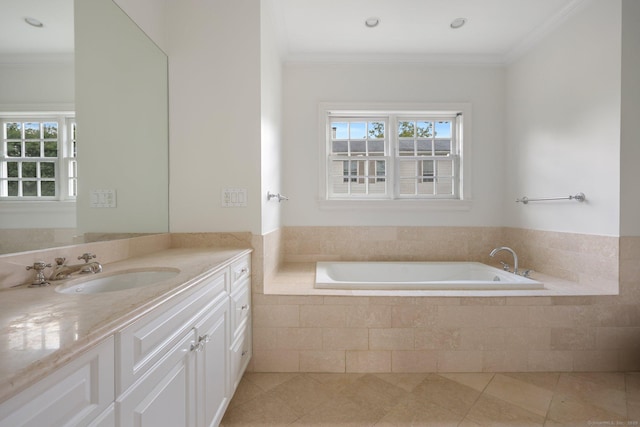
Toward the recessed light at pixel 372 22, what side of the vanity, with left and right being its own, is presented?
left

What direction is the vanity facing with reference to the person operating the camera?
facing the viewer and to the right of the viewer

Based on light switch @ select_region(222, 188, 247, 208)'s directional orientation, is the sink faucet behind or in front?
in front

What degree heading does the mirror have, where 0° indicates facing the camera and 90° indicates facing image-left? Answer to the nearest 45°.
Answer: approximately 315°

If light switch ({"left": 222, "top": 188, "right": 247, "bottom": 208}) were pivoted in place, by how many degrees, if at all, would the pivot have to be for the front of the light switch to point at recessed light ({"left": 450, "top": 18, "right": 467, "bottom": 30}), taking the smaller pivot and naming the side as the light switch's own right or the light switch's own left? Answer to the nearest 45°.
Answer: approximately 90° to the light switch's own left
